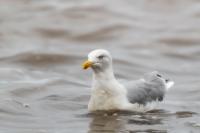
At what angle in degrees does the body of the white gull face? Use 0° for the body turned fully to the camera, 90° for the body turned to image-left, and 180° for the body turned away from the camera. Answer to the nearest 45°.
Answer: approximately 45°
